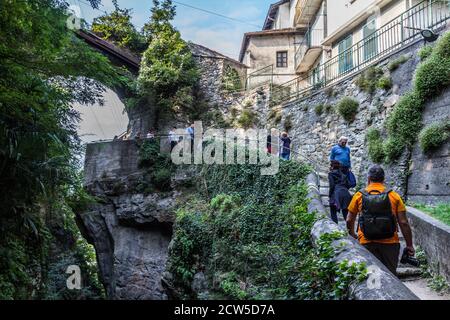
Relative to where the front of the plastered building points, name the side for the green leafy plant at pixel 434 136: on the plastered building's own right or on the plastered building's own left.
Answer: on the plastered building's own left

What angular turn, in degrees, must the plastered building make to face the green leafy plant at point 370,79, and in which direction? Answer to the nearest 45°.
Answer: approximately 45° to its left

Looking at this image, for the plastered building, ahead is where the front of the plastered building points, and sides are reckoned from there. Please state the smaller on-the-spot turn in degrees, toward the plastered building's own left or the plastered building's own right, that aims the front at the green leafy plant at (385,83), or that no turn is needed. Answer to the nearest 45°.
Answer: approximately 45° to the plastered building's own left

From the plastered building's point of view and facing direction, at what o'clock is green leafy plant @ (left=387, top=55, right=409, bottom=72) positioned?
The green leafy plant is roughly at 10 o'clock from the plastered building.

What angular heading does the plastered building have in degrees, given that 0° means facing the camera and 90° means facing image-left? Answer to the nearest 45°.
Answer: approximately 45°

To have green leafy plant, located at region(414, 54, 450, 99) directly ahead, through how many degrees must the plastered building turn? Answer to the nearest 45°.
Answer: approximately 45° to its left

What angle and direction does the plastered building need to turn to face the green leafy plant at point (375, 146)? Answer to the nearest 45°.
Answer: approximately 45° to its left
